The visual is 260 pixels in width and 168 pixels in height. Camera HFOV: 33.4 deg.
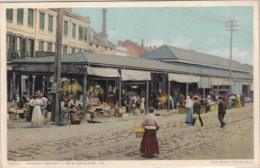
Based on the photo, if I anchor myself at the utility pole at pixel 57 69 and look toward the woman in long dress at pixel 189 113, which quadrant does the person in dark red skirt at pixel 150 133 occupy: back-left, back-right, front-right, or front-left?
front-right

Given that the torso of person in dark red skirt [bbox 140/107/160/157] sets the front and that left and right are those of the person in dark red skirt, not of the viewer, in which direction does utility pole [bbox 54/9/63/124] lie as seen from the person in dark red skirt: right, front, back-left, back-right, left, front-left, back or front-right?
front-left

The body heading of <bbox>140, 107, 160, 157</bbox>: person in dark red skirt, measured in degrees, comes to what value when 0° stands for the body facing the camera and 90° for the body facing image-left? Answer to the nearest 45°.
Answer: approximately 180°

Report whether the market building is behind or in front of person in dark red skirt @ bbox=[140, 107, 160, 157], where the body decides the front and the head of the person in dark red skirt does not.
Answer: in front

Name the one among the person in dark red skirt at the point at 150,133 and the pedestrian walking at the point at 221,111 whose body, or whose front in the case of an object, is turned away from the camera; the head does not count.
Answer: the person in dark red skirt

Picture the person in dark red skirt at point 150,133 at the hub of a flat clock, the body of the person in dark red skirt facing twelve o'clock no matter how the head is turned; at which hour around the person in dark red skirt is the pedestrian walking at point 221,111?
The pedestrian walking is roughly at 1 o'clock from the person in dark red skirt.
